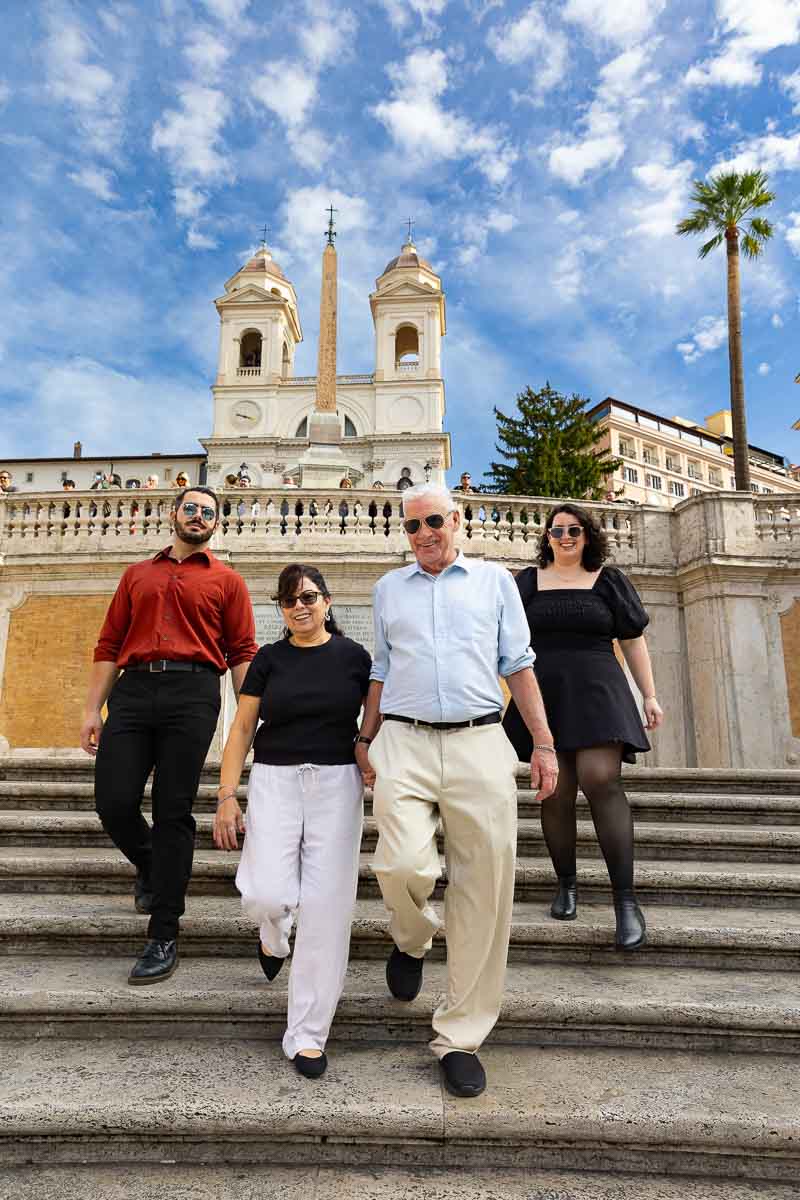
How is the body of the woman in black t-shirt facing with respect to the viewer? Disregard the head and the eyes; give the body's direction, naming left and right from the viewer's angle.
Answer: facing the viewer

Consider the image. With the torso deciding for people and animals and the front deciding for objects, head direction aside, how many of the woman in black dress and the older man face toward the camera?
2

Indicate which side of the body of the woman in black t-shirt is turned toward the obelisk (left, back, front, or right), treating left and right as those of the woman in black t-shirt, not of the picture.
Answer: back

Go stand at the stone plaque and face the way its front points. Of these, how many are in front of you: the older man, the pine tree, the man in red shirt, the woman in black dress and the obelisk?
3
